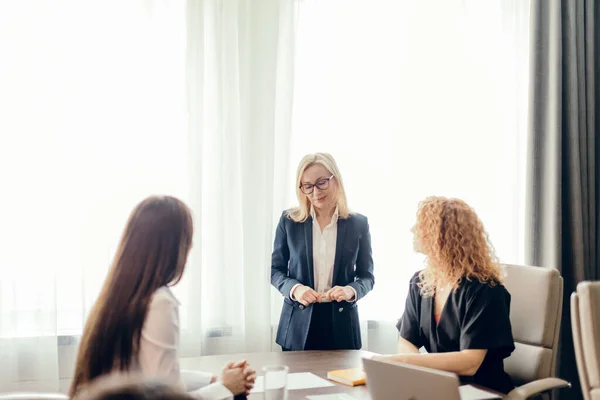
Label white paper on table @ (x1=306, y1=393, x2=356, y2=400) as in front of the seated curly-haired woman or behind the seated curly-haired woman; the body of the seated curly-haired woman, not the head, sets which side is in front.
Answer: in front

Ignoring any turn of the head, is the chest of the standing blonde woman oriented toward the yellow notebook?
yes

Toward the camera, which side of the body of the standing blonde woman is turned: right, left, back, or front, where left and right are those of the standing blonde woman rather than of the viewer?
front

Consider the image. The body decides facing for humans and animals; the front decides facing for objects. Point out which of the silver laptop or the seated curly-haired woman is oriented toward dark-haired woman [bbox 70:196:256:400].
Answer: the seated curly-haired woman

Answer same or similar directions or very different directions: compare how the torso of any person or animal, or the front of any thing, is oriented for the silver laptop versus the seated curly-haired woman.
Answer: very different directions

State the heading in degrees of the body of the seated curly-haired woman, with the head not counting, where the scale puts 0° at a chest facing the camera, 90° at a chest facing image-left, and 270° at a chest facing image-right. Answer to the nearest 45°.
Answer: approximately 45°

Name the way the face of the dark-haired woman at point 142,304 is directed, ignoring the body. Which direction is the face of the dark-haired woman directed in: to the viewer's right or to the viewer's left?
to the viewer's right

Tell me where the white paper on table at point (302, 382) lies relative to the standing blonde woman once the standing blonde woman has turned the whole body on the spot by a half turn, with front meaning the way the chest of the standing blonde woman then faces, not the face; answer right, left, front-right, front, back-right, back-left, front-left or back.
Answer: back

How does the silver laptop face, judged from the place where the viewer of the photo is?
facing away from the viewer and to the right of the viewer

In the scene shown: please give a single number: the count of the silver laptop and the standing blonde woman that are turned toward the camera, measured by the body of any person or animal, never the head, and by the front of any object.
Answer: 1

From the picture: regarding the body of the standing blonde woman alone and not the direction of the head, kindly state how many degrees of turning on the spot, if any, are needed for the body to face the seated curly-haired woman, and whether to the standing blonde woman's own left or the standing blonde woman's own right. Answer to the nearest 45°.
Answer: approximately 45° to the standing blonde woman's own left
